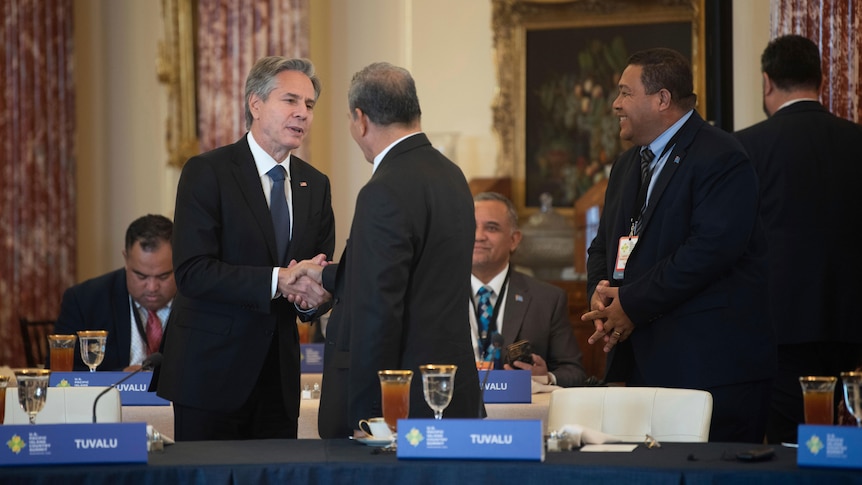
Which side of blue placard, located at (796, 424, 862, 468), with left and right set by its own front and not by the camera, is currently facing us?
front

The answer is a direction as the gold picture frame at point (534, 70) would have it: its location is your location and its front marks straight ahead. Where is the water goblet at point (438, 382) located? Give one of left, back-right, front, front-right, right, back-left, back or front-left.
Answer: front

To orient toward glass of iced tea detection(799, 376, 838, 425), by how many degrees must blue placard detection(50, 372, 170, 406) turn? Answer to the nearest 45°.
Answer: approximately 45° to its left

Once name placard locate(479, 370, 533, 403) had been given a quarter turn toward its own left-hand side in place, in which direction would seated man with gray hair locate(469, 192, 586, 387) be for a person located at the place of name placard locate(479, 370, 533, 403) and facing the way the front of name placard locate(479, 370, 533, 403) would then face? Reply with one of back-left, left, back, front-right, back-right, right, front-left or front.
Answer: left

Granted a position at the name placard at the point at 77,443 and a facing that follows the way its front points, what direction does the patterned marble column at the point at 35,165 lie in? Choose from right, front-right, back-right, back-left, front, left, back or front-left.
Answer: back

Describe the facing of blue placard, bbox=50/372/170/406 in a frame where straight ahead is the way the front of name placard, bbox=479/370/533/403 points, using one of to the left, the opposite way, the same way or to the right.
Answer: the same way

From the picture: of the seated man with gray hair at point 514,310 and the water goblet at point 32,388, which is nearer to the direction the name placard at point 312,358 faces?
the water goblet

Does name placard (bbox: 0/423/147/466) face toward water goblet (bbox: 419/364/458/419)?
no

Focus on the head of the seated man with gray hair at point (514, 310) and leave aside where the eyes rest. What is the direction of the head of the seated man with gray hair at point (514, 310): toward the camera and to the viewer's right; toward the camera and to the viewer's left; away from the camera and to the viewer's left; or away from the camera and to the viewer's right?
toward the camera and to the viewer's left

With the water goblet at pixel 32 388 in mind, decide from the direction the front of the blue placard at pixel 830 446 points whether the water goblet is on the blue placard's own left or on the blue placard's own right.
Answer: on the blue placard's own right

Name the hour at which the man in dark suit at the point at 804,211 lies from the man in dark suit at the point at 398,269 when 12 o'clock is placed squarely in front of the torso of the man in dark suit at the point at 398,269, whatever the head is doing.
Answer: the man in dark suit at the point at 804,211 is roughly at 3 o'clock from the man in dark suit at the point at 398,269.

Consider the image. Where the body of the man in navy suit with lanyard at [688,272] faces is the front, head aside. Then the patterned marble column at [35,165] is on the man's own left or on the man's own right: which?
on the man's own right

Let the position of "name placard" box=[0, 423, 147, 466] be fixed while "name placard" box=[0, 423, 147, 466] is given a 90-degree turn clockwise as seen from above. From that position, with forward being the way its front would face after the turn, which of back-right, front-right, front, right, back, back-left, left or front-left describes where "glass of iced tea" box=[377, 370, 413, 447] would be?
back
